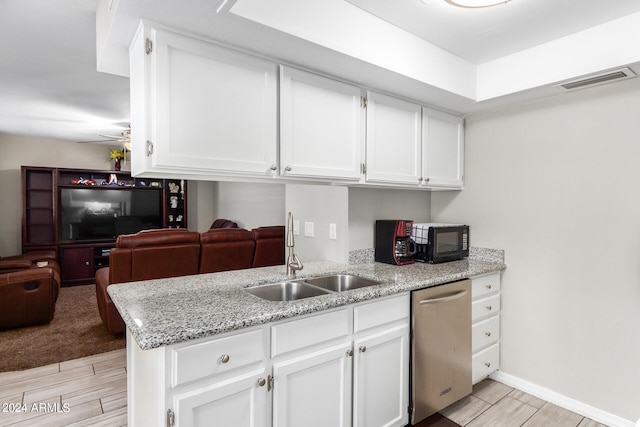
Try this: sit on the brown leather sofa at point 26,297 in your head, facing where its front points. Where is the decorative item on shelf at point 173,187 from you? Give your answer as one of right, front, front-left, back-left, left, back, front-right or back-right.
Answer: front-left

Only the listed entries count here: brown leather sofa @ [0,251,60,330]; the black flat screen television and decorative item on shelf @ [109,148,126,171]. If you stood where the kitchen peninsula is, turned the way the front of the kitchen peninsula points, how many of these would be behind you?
3

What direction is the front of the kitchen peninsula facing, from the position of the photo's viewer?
facing the viewer and to the right of the viewer

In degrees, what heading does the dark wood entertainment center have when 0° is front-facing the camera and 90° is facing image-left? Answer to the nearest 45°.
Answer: approximately 315°

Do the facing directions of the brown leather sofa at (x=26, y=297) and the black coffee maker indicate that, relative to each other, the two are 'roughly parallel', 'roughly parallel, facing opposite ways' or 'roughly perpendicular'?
roughly perpendicular

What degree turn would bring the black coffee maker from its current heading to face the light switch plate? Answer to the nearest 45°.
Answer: approximately 135° to its right

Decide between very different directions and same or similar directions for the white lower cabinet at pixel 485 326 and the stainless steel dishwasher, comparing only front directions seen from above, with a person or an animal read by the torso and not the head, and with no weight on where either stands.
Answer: same or similar directions

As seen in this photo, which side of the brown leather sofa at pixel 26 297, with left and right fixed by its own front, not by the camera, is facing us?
right

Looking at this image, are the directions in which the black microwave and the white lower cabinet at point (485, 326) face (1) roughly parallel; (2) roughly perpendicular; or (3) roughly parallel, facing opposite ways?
roughly parallel

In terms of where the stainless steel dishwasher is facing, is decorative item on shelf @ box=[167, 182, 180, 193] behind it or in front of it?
behind

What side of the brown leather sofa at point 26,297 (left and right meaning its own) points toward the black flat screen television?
left
